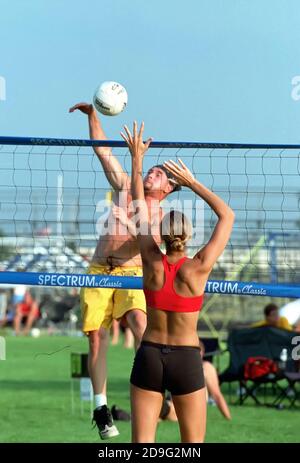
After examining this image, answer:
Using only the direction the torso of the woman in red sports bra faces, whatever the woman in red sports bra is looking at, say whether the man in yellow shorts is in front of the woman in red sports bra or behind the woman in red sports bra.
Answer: in front

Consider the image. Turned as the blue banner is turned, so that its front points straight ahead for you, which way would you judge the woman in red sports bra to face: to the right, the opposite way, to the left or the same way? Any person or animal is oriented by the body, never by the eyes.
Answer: the opposite way

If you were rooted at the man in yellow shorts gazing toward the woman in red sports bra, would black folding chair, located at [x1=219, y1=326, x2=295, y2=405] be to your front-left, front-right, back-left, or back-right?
back-left

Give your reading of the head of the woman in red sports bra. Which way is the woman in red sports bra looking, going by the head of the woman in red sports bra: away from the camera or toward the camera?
away from the camera

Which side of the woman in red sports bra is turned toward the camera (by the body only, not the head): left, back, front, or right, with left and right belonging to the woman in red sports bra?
back

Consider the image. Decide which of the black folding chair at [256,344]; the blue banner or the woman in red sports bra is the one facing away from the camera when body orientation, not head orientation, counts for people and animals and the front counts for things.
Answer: the woman in red sports bra

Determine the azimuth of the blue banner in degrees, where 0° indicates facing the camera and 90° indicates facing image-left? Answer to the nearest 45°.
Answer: approximately 0°

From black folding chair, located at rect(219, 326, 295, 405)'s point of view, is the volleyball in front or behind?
in front

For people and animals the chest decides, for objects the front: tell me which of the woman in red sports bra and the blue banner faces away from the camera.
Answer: the woman in red sports bra

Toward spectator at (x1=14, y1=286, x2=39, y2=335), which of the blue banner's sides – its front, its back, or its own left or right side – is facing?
back
